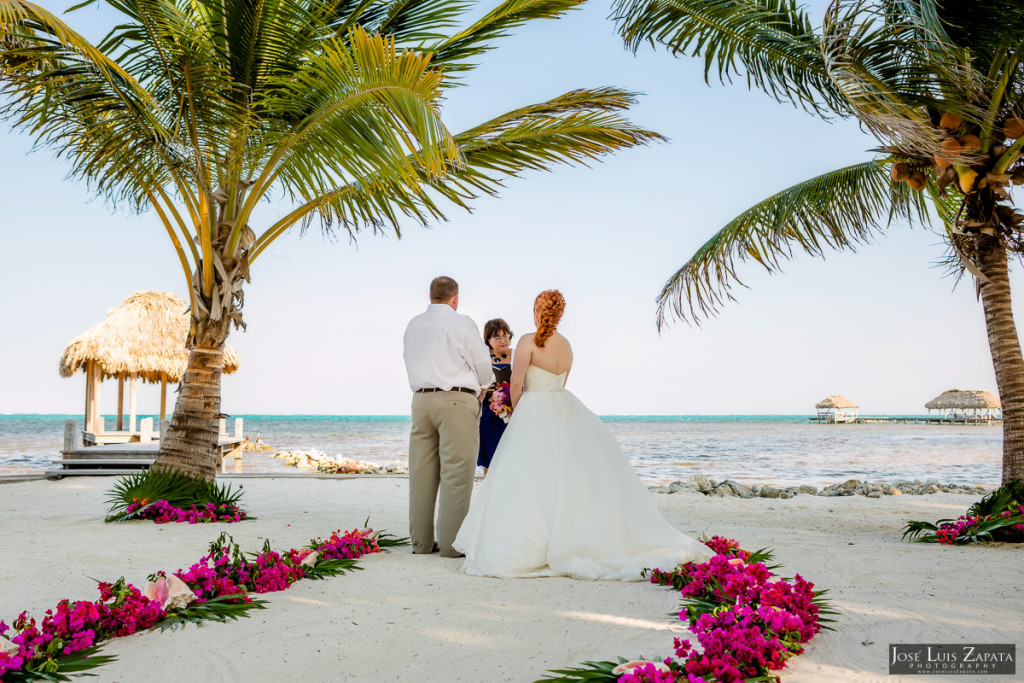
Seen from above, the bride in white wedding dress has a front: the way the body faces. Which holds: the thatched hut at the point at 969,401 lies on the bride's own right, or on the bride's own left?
on the bride's own right

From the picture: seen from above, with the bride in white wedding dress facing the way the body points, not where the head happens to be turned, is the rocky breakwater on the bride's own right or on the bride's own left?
on the bride's own right

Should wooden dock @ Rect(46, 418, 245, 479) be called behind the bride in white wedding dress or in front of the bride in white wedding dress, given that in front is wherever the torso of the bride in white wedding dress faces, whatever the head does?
in front

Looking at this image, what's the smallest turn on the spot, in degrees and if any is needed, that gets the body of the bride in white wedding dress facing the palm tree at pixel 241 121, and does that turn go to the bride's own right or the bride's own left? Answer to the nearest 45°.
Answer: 0° — they already face it

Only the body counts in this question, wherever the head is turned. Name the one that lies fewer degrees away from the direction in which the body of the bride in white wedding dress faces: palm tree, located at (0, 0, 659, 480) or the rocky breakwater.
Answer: the palm tree

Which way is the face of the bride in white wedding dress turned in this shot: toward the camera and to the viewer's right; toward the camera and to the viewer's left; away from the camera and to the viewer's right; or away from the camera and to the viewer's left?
away from the camera and to the viewer's left

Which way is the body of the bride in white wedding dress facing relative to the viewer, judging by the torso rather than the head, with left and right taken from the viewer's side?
facing away from the viewer and to the left of the viewer

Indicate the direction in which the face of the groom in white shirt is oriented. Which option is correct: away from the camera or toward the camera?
away from the camera
